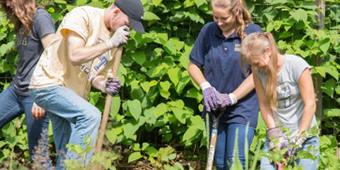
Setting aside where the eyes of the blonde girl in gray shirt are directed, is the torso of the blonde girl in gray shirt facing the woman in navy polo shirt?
no

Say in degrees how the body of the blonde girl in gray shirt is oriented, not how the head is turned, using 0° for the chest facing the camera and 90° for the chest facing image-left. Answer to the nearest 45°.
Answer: approximately 45°

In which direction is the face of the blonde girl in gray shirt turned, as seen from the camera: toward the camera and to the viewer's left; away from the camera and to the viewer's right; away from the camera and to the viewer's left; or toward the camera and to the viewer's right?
toward the camera and to the viewer's left
